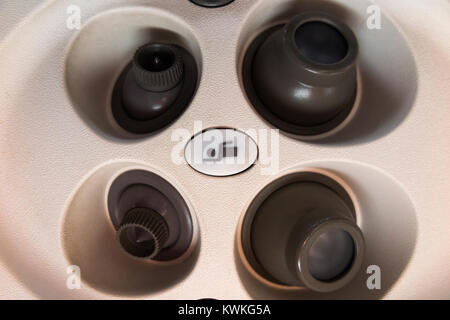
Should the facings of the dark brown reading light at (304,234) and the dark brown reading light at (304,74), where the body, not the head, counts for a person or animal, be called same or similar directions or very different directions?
same or similar directions

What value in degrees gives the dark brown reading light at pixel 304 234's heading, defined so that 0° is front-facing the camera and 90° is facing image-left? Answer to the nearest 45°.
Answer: approximately 315°

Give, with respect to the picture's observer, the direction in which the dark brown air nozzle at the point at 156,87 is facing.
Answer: facing the viewer

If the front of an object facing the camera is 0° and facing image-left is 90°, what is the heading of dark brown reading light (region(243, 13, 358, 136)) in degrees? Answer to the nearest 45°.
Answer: approximately 315°

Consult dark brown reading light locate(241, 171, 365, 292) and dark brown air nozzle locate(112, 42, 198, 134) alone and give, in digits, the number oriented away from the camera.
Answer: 0

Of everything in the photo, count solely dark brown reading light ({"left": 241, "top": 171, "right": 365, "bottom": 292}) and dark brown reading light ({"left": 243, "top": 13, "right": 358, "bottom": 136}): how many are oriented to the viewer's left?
0
